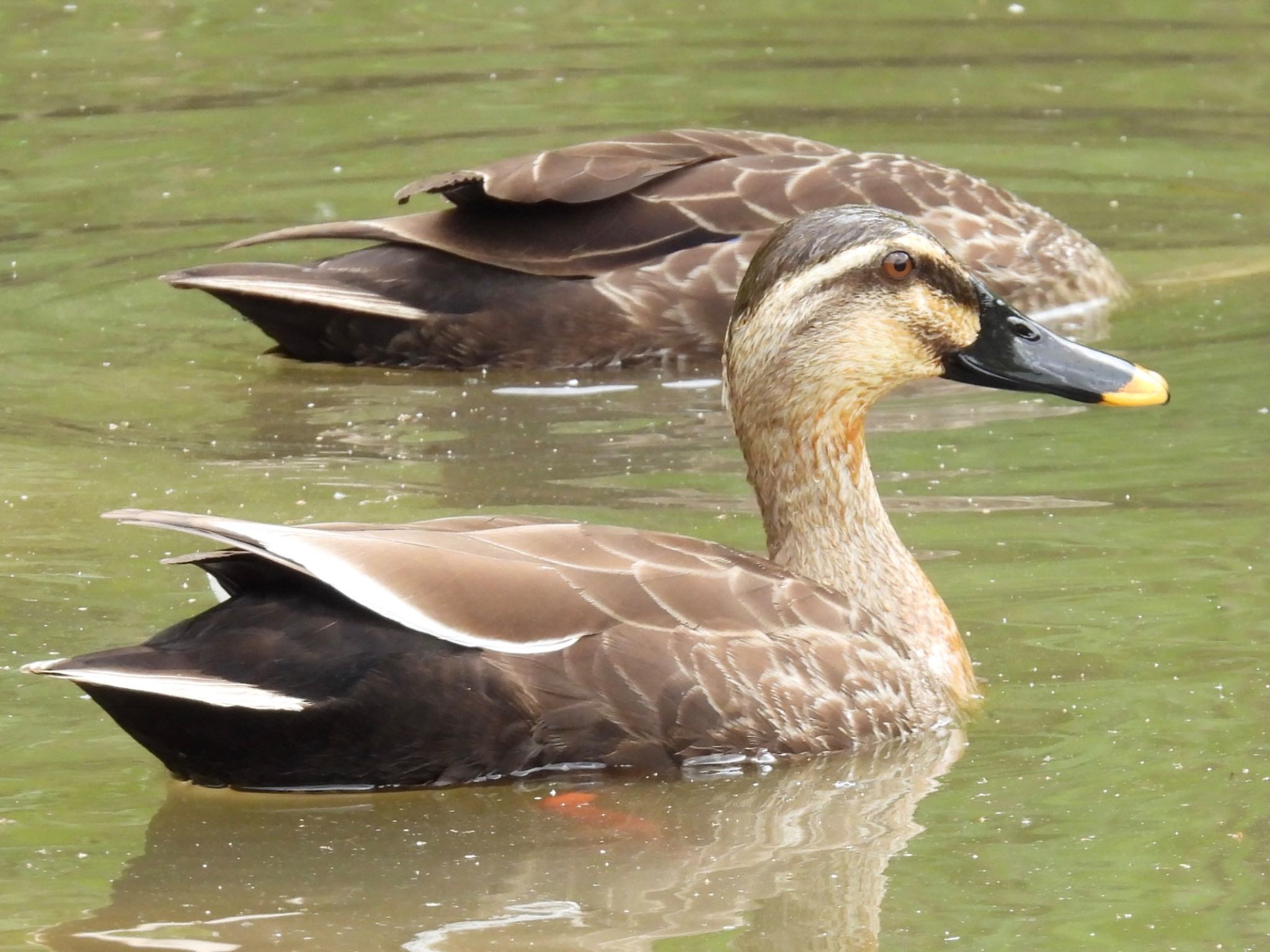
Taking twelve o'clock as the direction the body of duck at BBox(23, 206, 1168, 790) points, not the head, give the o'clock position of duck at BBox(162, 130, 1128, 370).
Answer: duck at BBox(162, 130, 1128, 370) is roughly at 9 o'clock from duck at BBox(23, 206, 1168, 790).

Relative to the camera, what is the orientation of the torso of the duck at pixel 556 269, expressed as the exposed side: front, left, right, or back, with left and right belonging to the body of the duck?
right

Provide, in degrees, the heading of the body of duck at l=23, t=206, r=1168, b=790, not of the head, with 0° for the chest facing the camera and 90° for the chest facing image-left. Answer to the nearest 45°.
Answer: approximately 270°

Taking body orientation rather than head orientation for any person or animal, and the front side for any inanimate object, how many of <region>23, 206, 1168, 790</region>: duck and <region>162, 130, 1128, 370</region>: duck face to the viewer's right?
2

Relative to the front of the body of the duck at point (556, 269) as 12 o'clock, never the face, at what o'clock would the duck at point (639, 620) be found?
the duck at point (639, 620) is roughly at 3 o'clock from the duck at point (556, 269).
